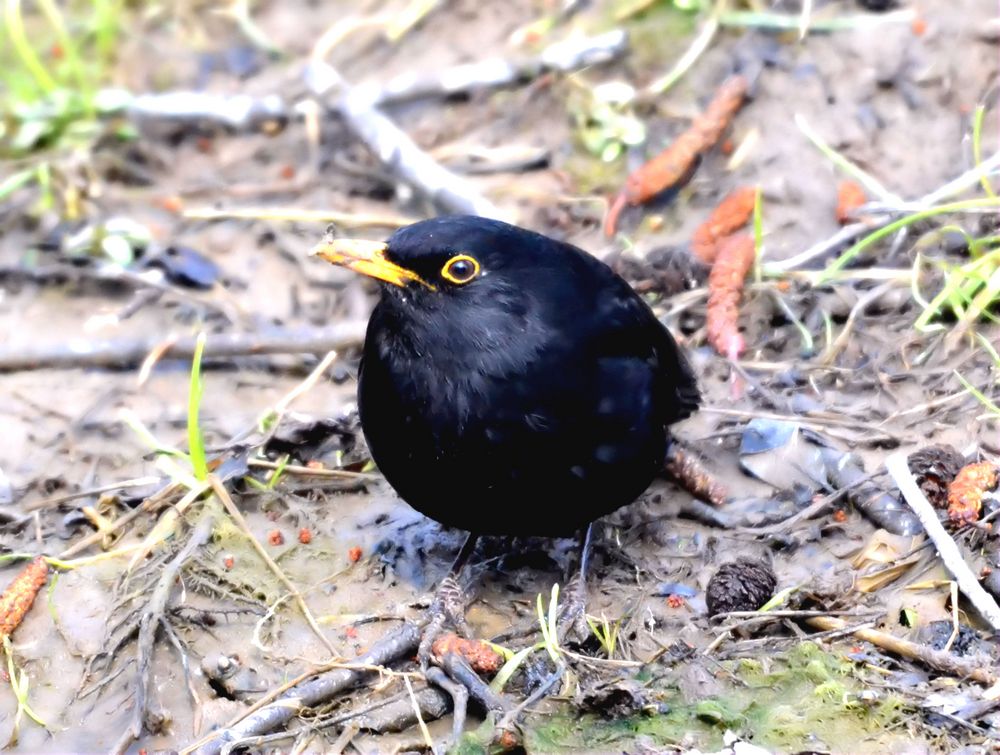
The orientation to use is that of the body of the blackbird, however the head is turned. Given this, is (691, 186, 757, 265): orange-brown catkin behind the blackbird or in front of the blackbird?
behind

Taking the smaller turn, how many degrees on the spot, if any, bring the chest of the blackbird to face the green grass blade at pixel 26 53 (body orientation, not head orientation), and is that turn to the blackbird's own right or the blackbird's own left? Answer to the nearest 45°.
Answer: approximately 90° to the blackbird's own right

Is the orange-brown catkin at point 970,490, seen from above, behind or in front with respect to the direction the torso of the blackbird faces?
behind

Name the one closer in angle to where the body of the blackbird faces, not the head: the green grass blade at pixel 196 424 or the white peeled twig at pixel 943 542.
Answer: the green grass blade

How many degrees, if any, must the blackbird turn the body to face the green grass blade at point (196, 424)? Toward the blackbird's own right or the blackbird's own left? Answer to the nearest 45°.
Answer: approximately 45° to the blackbird's own right

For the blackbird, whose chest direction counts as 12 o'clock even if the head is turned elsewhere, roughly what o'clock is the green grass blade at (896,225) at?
The green grass blade is roughly at 6 o'clock from the blackbird.

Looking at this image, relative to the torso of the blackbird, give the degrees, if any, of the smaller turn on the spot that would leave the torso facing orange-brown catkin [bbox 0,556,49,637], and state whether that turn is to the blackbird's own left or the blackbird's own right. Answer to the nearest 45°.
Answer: approximately 45° to the blackbird's own right

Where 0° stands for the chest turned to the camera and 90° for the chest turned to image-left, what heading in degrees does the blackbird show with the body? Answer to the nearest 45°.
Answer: approximately 45°

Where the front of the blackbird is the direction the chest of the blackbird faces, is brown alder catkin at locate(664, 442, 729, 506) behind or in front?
behind
